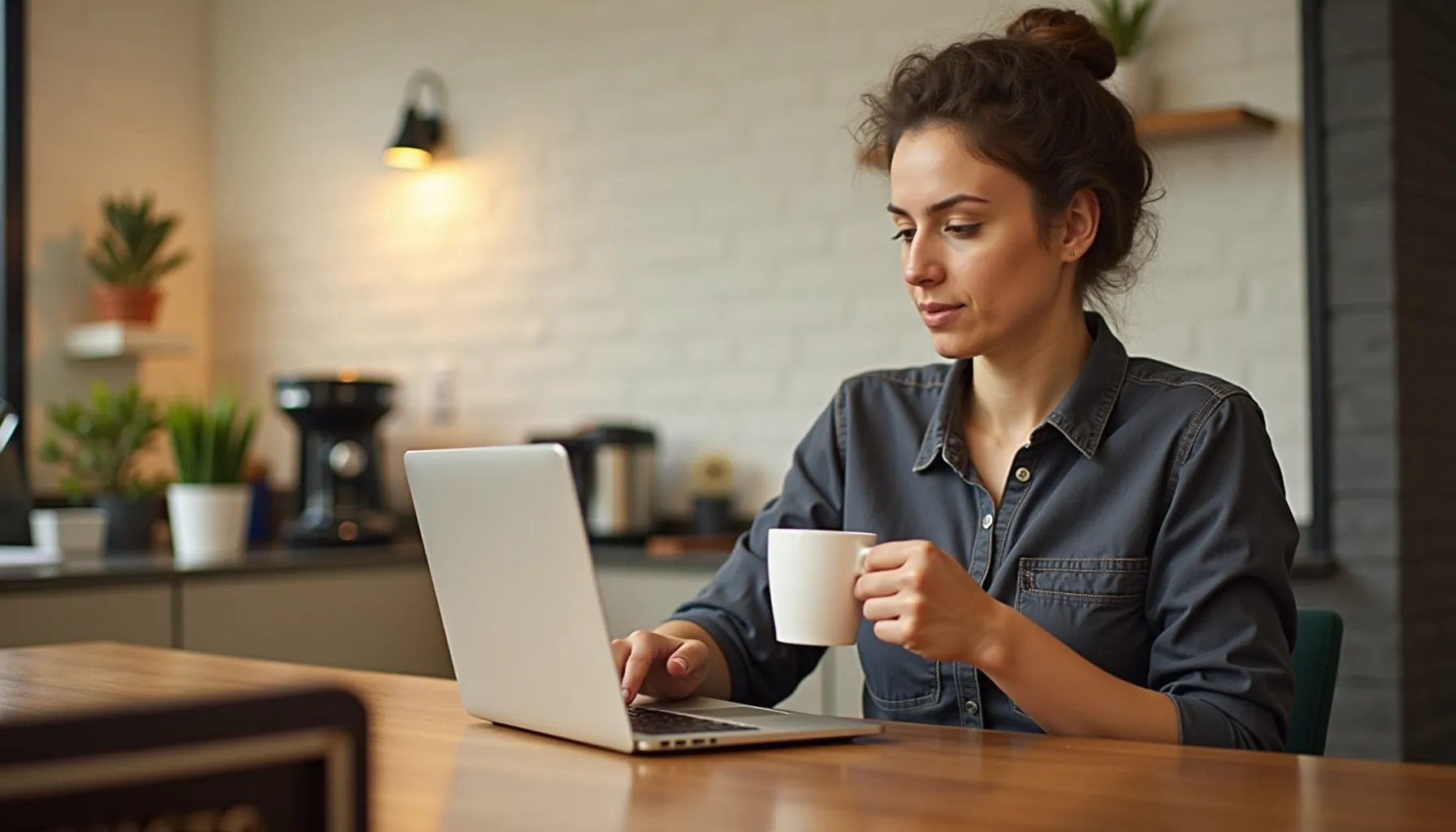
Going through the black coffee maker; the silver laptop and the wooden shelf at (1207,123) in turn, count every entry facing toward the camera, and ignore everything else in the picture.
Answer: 2

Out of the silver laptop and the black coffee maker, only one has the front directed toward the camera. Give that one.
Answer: the black coffee maker

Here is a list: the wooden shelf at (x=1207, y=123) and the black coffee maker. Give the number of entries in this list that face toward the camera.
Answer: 2

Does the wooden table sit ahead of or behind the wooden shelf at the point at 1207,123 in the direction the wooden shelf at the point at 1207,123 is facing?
ahead

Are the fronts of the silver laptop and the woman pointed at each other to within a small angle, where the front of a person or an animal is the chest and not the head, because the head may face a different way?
yes

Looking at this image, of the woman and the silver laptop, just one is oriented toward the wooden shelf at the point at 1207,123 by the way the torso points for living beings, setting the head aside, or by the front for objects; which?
the silver laptop

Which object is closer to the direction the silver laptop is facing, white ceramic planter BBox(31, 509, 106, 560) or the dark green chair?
the dark green chair

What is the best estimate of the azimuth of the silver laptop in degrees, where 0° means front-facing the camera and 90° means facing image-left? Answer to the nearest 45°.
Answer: approximately 225°

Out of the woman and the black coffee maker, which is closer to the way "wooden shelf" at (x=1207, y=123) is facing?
the woman

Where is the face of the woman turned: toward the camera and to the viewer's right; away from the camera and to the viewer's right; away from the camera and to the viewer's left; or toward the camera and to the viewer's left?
toward the camera and to the viewer's left

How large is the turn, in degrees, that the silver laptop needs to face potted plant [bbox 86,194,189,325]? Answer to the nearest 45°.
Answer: approximately 90° to its left

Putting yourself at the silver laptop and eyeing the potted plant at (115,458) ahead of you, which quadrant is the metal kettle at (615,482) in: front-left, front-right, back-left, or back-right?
front-right

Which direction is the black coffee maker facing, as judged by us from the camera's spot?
facing the viewer

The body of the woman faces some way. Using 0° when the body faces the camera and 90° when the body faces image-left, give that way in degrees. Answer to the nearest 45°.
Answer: approximately 45°

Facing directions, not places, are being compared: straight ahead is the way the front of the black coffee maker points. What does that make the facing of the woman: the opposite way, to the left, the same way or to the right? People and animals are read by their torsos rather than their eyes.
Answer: to the right

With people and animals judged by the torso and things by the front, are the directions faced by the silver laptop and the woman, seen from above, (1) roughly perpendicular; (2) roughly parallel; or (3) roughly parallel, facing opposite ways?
roughly parallel, facing opposite ways

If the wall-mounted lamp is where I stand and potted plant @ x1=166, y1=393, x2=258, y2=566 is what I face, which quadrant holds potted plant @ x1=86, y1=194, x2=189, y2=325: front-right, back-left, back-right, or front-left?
front-right

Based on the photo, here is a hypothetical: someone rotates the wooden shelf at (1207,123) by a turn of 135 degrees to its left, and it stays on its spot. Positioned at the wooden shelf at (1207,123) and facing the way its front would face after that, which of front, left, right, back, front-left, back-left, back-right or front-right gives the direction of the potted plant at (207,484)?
back-left
